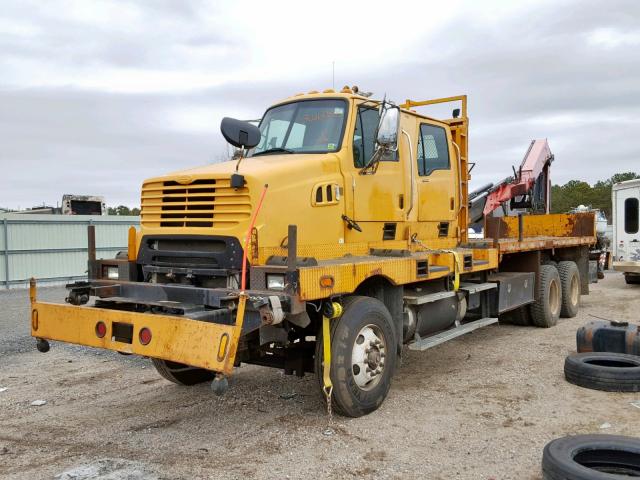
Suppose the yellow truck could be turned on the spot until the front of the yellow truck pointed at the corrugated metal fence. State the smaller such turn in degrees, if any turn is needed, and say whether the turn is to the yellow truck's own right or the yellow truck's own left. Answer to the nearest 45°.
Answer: approximately 90° to the yellow truck's own right

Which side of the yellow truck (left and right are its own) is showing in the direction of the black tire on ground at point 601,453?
left

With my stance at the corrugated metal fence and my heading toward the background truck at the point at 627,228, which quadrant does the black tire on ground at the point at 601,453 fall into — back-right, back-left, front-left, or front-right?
front-right

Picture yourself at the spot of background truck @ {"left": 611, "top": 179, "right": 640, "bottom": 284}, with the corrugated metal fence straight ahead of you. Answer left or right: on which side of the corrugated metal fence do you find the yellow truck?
left

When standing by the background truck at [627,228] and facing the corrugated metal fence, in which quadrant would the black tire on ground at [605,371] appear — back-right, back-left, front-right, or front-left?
front-left

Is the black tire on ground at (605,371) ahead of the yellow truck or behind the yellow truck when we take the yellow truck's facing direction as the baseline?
behind

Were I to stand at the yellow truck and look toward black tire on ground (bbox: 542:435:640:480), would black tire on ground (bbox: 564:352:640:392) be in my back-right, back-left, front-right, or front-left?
front-left

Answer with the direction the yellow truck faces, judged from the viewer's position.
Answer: facing the viewer and to the left of the viewer

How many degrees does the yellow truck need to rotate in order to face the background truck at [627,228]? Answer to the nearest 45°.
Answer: approximately 180°
